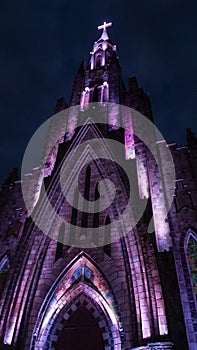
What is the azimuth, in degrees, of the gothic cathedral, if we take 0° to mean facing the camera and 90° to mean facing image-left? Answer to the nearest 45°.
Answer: approximately 0°
